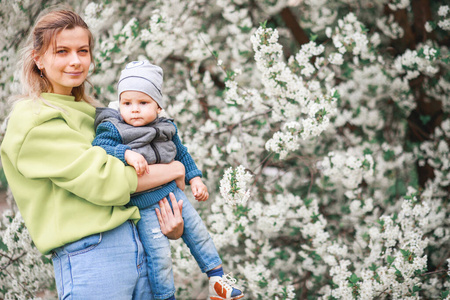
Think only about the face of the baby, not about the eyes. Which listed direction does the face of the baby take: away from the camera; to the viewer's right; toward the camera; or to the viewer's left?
toward the camera

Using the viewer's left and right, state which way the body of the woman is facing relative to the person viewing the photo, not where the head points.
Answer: facing the viewer and to the right of the viewer
